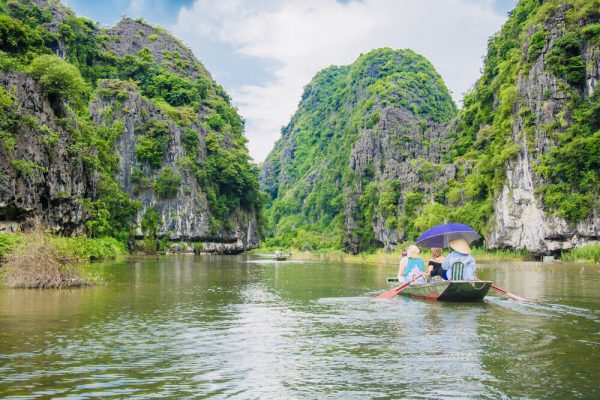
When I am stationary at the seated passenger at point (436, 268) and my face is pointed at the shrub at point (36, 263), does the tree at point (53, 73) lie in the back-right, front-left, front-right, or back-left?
front-right

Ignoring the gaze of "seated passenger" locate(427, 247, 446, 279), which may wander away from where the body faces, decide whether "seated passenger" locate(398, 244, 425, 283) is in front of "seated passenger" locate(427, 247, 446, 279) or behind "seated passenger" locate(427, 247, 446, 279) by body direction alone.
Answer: in front

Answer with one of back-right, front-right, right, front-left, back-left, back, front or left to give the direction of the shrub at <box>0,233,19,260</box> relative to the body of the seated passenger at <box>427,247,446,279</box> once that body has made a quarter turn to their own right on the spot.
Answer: back-left

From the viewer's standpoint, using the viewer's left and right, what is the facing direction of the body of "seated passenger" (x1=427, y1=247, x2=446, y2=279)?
facing away from the viewer and to the left of the viewer

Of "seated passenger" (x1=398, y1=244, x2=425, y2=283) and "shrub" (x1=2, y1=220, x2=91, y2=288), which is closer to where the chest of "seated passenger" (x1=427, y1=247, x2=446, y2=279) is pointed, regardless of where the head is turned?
the seated passenger

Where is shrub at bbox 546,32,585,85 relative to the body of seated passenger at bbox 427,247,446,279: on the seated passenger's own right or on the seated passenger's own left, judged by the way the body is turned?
on the seated passenger's own right

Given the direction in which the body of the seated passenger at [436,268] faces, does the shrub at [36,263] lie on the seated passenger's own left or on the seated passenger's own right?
on the seated passenger's own left
